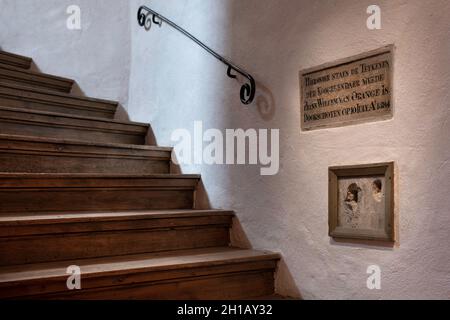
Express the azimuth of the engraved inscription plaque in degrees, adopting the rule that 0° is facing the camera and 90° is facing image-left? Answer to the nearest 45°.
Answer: approximately 45°

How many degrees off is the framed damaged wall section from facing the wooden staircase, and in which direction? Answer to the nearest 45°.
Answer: approximately 45° to its right

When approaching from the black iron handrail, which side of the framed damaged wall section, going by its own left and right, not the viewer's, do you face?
right

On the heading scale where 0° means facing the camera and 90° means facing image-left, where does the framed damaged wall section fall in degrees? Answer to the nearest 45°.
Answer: approximately 45°

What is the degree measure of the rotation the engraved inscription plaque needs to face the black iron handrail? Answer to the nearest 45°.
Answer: approximately 90° to its right
